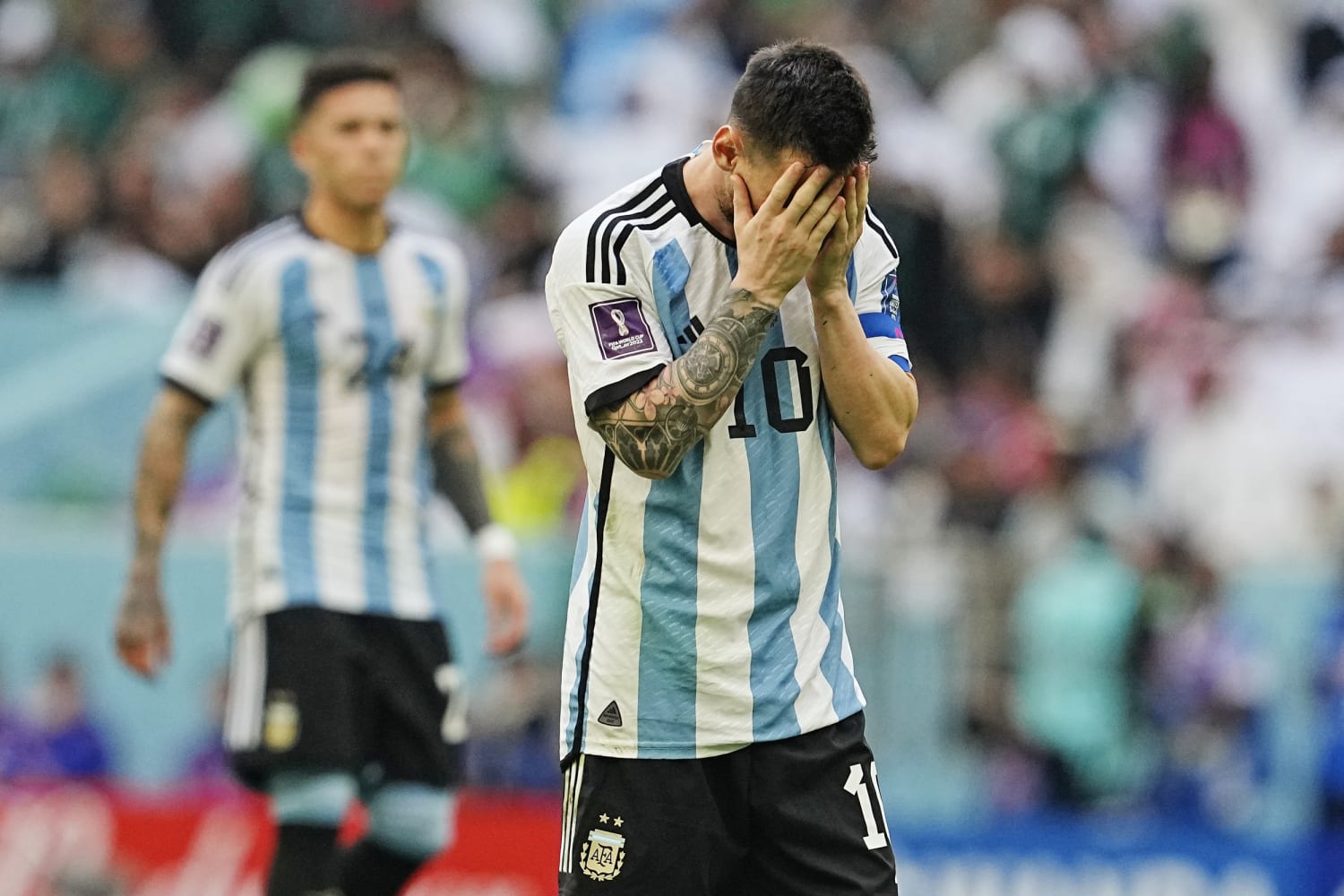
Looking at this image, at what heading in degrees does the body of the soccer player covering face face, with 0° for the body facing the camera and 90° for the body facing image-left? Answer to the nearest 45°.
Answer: approximately 315°

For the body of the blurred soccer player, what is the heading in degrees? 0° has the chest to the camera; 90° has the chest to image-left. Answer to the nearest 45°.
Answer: approximately 315°

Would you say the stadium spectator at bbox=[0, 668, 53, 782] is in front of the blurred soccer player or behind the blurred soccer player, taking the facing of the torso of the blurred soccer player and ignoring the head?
behind

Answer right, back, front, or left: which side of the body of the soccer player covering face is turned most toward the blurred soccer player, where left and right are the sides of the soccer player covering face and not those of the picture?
back

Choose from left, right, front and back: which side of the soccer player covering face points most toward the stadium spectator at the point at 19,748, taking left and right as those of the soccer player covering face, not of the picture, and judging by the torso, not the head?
back

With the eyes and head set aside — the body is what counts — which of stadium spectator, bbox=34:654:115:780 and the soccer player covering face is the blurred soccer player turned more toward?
the soccer player covering face

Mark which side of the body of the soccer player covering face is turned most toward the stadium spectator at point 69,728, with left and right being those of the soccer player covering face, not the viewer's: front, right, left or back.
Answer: back

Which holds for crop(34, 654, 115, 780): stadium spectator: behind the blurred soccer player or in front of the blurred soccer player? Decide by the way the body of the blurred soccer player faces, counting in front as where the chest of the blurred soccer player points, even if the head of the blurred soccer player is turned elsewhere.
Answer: behind
